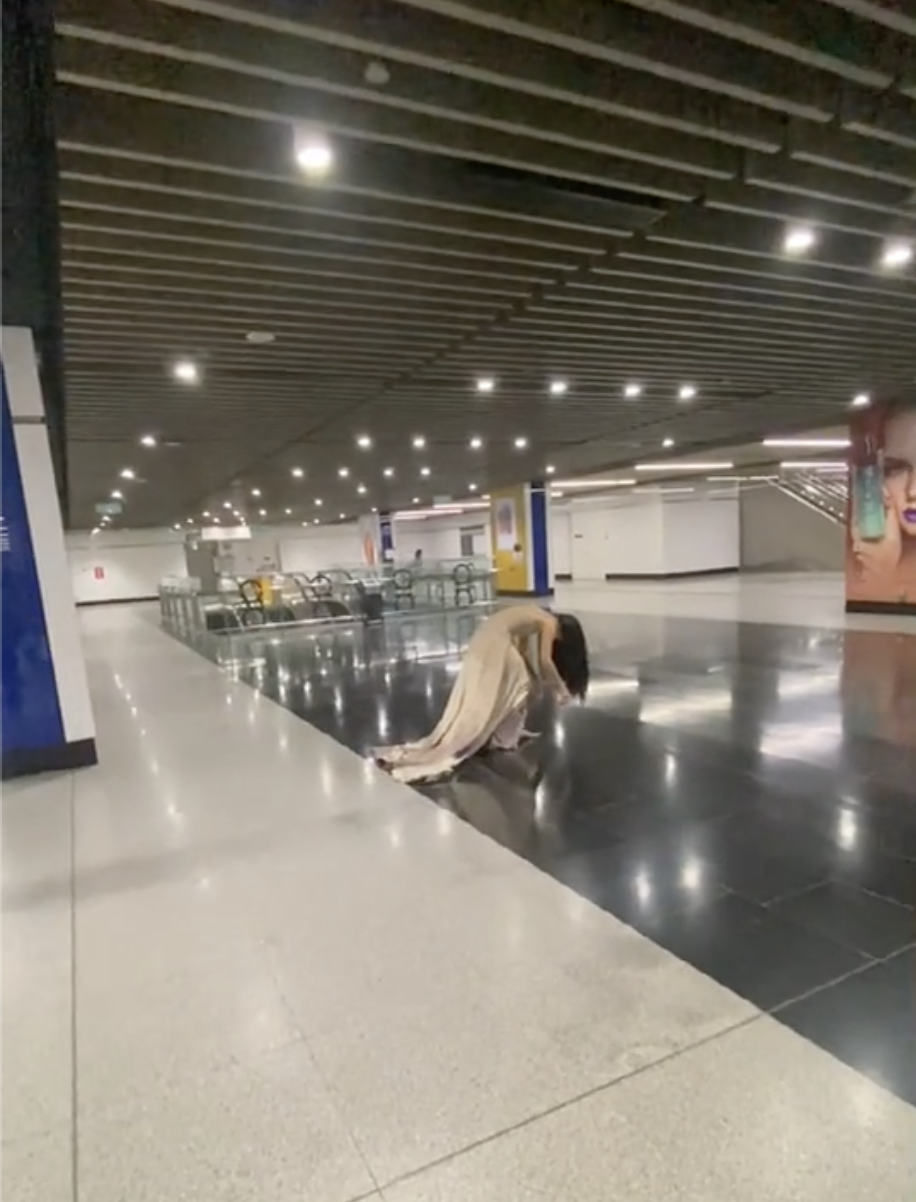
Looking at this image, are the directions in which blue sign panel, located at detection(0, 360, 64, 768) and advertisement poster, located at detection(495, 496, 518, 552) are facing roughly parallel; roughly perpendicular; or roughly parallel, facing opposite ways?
roughly perpendicular

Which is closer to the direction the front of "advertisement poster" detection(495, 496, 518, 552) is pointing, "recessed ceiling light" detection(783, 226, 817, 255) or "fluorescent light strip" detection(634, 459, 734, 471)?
the recessed ceiling light

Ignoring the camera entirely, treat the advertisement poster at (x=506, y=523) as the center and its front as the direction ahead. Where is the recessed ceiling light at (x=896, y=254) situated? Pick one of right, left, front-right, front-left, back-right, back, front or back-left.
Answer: front

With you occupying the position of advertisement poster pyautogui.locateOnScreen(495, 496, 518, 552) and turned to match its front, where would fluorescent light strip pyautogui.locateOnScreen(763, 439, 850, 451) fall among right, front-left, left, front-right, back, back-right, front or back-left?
front-left

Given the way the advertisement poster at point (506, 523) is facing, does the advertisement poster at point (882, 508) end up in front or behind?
in front

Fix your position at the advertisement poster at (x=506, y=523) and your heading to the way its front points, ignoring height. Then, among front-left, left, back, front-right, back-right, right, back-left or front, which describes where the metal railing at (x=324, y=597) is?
front-right

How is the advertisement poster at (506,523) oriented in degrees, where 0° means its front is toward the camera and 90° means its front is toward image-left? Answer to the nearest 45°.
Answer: approximately 0°

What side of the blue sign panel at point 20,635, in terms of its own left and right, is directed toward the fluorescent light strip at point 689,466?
left

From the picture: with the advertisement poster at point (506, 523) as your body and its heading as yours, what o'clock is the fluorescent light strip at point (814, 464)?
The fluorescent light strip is roughly at 9 o'clock from the advertisement poster.

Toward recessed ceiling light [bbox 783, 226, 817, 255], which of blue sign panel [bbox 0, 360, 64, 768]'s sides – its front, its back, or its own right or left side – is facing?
left

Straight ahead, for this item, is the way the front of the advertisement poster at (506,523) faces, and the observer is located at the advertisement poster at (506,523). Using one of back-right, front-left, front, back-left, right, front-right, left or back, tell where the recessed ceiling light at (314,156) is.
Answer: front

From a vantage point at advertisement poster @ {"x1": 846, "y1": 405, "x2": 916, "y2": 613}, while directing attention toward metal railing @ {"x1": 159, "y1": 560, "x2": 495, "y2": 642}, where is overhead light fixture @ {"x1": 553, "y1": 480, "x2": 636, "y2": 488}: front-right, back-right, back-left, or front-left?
front-right

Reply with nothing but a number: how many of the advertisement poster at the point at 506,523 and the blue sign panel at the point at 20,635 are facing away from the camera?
0

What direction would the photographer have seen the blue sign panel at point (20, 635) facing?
facing the viewer and to the right of the viewer

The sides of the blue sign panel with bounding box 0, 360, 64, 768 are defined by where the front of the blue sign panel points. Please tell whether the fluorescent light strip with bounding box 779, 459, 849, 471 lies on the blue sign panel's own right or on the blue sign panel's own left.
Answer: on the blue sign panel's own left
